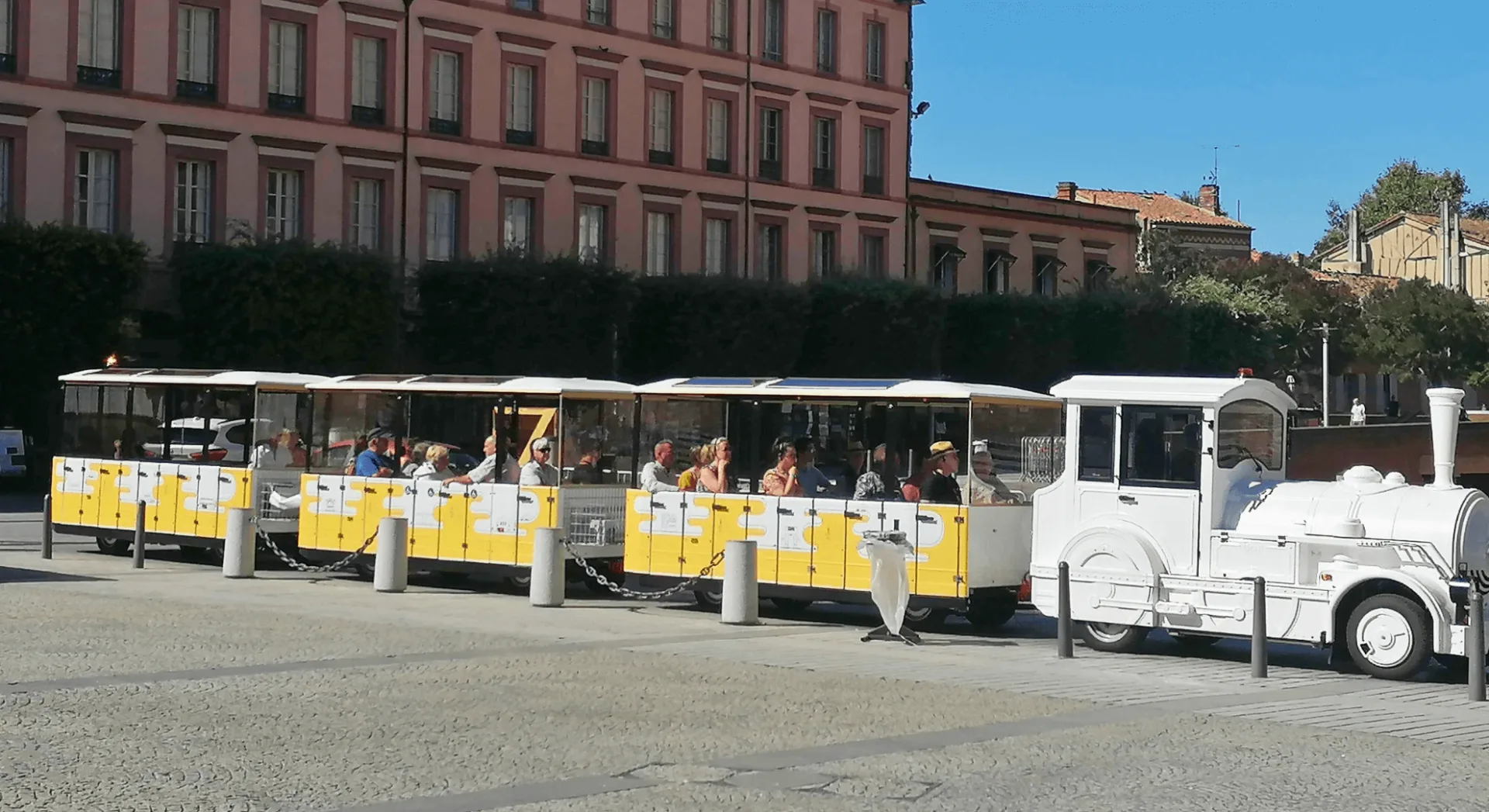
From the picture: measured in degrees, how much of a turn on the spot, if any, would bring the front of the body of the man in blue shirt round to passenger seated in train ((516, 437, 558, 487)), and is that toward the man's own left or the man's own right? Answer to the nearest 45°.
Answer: approximately 45° to the man's own right

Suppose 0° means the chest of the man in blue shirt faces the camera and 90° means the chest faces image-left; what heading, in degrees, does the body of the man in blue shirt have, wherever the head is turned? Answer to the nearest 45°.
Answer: approximately 270°

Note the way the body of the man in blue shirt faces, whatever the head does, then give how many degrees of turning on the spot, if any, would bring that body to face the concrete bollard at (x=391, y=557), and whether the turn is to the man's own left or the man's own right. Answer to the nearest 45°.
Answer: approximately 90° to the man's own right

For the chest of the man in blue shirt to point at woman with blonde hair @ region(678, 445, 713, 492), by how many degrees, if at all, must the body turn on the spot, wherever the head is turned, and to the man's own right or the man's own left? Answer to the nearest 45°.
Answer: approximately 45° to the man's own right

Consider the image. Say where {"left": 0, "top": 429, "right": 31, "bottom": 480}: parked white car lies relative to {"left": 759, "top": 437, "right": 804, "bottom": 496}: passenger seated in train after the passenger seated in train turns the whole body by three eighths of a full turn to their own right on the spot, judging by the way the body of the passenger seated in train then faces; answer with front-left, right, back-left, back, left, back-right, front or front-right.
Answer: right

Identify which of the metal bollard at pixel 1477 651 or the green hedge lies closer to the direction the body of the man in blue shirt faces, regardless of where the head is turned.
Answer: the metal bollard

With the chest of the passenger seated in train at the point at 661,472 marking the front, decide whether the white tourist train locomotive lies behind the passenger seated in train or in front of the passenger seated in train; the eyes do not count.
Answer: in front
